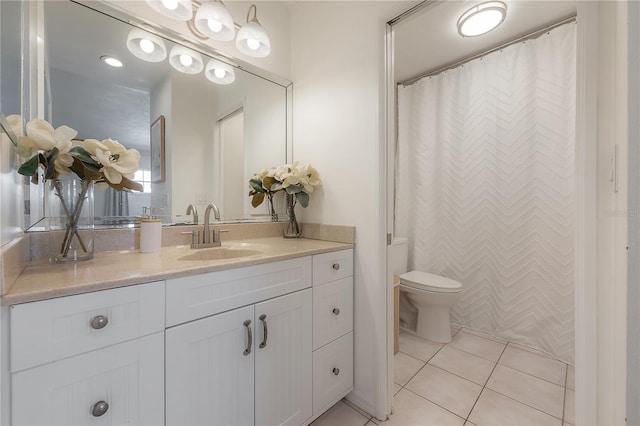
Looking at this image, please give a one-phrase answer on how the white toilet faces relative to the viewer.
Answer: facing the viewer and to the right of the viewer

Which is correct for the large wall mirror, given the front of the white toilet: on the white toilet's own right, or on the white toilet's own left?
on the white toilet's own right
